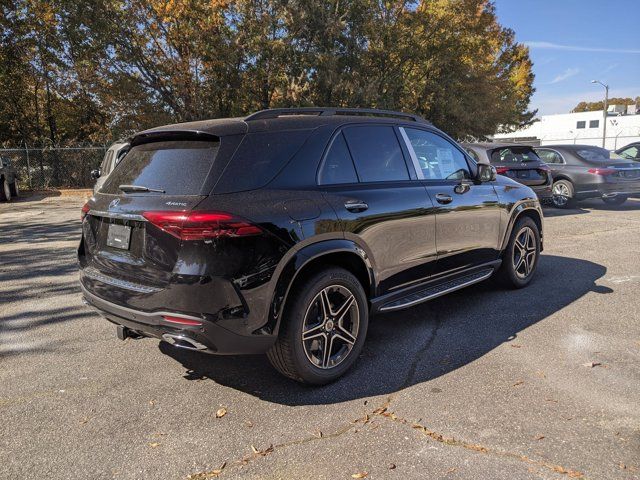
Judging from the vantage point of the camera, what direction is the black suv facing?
facing away from the viewer and to the right of the viewer

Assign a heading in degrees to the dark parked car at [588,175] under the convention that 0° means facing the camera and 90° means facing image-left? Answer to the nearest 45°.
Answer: approximately 135°

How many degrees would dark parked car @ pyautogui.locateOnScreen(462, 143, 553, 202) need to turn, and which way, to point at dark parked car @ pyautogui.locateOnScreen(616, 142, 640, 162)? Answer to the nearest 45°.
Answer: approximately 90° to its right

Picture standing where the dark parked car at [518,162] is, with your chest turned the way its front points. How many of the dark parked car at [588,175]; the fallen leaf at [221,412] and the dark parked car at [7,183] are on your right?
1

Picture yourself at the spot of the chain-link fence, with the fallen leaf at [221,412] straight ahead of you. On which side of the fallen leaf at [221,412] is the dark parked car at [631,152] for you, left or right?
left

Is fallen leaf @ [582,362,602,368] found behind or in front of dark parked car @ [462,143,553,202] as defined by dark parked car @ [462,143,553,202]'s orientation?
behind

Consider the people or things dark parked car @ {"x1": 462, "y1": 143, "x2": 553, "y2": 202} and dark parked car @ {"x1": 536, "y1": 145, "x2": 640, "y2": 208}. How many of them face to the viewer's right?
0

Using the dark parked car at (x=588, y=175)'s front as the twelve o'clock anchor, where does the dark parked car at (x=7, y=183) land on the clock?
the dark parked car at (x=7, y=183) is roughly at 10 o'clock from the dark parked car at (x=588, y=175).

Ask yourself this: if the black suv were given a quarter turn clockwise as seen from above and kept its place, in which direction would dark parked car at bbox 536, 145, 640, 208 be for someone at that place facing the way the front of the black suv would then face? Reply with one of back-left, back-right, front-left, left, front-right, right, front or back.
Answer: left

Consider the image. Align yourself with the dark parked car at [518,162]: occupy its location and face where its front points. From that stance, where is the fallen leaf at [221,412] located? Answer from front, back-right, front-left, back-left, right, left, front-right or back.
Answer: back-left

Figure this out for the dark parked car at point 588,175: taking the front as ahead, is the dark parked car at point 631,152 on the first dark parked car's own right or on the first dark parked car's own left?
on the first dark parked car's own right

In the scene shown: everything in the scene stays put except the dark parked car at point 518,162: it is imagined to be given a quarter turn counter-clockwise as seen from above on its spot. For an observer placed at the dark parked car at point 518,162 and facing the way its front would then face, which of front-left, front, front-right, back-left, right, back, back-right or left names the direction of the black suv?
front-left

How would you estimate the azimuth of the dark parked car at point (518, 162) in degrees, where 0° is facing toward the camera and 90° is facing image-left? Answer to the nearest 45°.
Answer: approximately 135°

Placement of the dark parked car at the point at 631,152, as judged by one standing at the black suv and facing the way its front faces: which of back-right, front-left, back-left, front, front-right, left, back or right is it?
front
